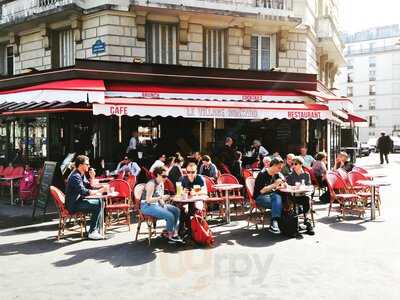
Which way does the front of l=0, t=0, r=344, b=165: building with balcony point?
toward the camera

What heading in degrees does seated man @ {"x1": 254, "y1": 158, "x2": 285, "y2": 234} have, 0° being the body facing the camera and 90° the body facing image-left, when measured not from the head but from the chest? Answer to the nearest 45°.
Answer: approximately 270°

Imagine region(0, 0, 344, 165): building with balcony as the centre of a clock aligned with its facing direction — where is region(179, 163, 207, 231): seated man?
The seated man is roughly at 12 o'clock from the building with balcony.

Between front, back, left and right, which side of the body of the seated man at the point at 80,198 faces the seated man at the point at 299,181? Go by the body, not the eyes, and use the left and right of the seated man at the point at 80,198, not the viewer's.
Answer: front

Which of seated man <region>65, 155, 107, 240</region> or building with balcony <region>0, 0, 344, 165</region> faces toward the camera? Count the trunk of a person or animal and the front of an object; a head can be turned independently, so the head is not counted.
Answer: the building with balcony

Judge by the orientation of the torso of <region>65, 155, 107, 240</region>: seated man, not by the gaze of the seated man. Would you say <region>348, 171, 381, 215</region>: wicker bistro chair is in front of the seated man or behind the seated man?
in front

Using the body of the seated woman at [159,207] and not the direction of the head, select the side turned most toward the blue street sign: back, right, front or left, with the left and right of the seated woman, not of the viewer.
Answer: left

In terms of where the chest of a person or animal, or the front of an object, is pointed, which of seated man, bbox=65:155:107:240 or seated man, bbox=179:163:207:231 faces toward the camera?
seated man, bbox=179:163:207:231

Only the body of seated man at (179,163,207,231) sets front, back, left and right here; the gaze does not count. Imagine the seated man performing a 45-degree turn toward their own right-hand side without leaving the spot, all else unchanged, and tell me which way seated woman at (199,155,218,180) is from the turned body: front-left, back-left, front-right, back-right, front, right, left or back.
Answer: back-right

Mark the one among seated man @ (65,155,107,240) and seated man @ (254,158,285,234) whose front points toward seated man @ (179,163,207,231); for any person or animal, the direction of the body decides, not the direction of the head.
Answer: seated man @ (65,155,107,240)

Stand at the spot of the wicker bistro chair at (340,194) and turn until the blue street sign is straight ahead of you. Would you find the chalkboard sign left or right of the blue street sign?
left

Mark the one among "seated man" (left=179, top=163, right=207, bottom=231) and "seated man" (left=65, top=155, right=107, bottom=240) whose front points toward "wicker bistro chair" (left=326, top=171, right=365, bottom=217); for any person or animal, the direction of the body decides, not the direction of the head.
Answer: "seated man" (left=65, top=155, right=107, bottom=240)

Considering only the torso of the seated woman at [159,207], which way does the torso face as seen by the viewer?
to the viewer's right

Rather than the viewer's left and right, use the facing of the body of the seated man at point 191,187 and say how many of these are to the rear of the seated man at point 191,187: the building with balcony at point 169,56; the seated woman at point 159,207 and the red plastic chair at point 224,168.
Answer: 2

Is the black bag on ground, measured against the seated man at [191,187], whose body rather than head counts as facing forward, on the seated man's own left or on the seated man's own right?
on the seated man's own left

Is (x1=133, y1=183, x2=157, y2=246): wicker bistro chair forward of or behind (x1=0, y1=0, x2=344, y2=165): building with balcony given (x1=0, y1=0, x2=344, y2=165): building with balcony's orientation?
forward

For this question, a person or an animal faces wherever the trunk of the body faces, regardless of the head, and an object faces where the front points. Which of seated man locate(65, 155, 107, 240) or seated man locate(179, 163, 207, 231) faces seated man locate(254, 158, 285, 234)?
seated man locate(65, 155, 107, 240)
